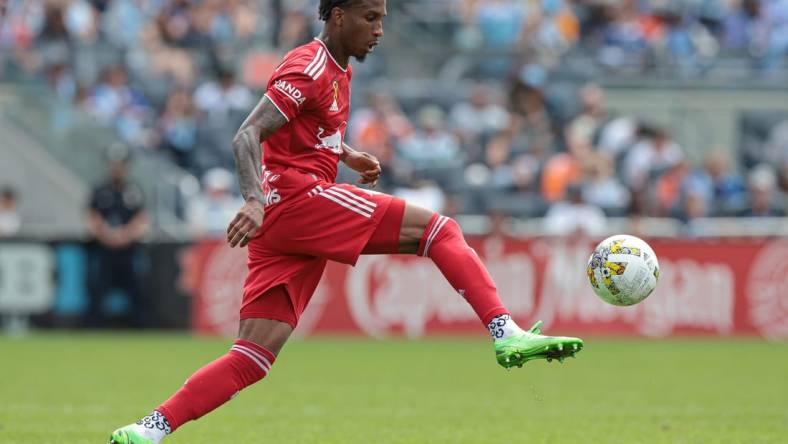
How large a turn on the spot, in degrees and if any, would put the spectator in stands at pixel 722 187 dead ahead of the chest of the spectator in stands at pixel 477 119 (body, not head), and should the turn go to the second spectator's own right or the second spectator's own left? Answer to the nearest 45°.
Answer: approximately 90° to the second spectator's own left

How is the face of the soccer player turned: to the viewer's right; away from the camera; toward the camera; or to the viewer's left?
to the viewer's right

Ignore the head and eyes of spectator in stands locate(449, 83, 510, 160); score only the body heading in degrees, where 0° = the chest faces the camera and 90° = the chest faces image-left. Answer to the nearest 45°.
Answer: approximately 0°

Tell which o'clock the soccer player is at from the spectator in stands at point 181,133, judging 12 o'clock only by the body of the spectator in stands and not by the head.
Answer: The soccer player is roughly at 12 o'clock from the spectator in stands.

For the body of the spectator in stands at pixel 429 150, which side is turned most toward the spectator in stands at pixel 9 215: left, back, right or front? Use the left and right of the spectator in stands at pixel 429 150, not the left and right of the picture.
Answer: right

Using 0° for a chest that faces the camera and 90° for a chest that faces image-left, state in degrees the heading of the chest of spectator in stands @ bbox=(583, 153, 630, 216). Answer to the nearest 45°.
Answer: approximately 0°

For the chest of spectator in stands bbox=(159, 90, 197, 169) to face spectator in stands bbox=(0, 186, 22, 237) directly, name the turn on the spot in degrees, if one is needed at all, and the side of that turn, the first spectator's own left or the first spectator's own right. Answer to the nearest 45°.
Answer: approximately 90° to the first spectator's own right

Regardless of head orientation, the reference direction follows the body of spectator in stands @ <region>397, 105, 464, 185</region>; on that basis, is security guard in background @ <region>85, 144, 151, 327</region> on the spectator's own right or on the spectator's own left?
on the spectator's own right

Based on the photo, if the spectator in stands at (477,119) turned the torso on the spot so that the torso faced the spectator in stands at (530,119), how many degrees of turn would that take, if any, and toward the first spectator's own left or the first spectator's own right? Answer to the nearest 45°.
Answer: approximately 90° to the first spectator's own left

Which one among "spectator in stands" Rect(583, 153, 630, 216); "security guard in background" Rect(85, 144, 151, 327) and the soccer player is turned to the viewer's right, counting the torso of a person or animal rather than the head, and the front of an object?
the soccer player

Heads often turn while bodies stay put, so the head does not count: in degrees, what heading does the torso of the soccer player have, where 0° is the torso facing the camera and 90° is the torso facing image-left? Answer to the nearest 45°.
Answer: approximately 270°

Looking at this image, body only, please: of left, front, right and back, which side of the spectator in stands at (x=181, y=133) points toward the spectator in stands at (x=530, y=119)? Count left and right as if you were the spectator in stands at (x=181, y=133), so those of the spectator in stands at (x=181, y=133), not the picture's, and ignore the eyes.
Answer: left
